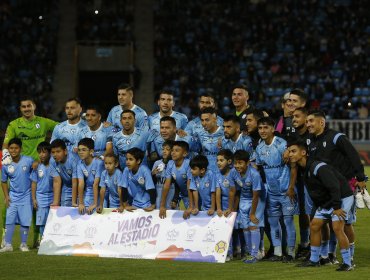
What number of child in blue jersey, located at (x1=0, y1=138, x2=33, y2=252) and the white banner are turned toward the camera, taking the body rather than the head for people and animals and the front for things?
2

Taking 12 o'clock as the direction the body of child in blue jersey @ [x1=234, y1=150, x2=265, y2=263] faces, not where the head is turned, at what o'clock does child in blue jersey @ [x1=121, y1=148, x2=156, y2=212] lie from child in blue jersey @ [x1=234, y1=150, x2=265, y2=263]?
child in blue jersey @ [x1=121, y1=148, x2=156, y2=212] is roughly at 2 o'clock from child in blue jersey @ [x1=234, y1=150, x2=265, y2=263].

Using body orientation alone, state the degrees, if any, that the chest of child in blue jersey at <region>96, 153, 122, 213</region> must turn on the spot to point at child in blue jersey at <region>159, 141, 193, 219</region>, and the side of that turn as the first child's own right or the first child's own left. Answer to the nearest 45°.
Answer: approximately 90° to the first child's own left

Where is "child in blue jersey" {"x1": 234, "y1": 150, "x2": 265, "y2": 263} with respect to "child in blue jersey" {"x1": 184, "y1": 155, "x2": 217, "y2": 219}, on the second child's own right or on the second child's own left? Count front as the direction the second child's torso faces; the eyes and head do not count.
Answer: on the second child's own left

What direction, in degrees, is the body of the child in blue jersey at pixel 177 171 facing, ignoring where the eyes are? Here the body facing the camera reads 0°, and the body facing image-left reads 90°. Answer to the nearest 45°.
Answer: approximately 45°

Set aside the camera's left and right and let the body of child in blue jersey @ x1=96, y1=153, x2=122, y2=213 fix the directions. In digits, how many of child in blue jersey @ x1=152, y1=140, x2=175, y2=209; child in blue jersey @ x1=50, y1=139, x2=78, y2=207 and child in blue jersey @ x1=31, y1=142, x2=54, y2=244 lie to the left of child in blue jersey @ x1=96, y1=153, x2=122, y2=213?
1

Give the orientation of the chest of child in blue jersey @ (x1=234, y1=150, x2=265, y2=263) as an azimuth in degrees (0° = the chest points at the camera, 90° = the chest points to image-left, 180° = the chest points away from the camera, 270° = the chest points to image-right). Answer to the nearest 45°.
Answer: approximately 45°
